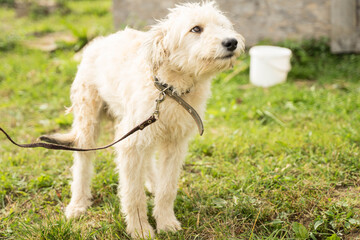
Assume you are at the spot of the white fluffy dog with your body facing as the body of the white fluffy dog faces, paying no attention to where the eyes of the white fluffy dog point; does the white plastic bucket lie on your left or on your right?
on your left

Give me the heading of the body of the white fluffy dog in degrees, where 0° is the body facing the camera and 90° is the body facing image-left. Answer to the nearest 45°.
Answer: approximately 315°
